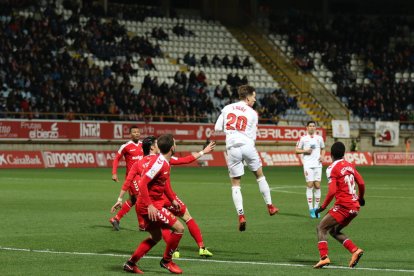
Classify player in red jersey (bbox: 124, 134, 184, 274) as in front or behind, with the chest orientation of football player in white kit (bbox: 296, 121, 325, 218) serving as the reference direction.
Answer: in front

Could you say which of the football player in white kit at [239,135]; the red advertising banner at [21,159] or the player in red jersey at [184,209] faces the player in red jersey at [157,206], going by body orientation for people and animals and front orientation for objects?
the red advertising banner

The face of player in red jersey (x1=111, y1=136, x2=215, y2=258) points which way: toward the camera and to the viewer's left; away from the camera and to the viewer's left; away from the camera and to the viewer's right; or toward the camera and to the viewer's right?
away from the camera and to the viewer's right

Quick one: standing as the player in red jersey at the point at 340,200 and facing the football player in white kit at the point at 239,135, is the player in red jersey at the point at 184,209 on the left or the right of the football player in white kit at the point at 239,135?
left

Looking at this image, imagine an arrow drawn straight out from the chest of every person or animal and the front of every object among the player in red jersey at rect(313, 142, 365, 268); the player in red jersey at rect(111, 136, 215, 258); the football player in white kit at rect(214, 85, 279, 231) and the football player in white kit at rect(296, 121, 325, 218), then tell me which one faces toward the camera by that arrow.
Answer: the football player in white kit at rect(296, 121, 325, 218)

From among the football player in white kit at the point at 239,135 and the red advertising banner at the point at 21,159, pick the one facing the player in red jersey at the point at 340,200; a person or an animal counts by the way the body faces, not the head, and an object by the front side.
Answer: the red advertising banner

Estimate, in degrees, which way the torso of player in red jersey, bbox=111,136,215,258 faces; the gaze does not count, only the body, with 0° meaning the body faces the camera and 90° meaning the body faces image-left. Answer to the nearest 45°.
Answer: approximately 270°

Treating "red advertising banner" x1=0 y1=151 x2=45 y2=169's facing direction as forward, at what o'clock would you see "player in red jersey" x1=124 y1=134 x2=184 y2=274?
The player in red jersey is roughly at 12 o'clock from the red advertising banner.

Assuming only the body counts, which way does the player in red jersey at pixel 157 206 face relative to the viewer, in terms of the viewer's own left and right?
facing to the right of the viewer

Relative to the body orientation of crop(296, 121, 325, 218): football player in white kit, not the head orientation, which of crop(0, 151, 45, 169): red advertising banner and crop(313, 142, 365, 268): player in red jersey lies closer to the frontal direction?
the player in red jersey
